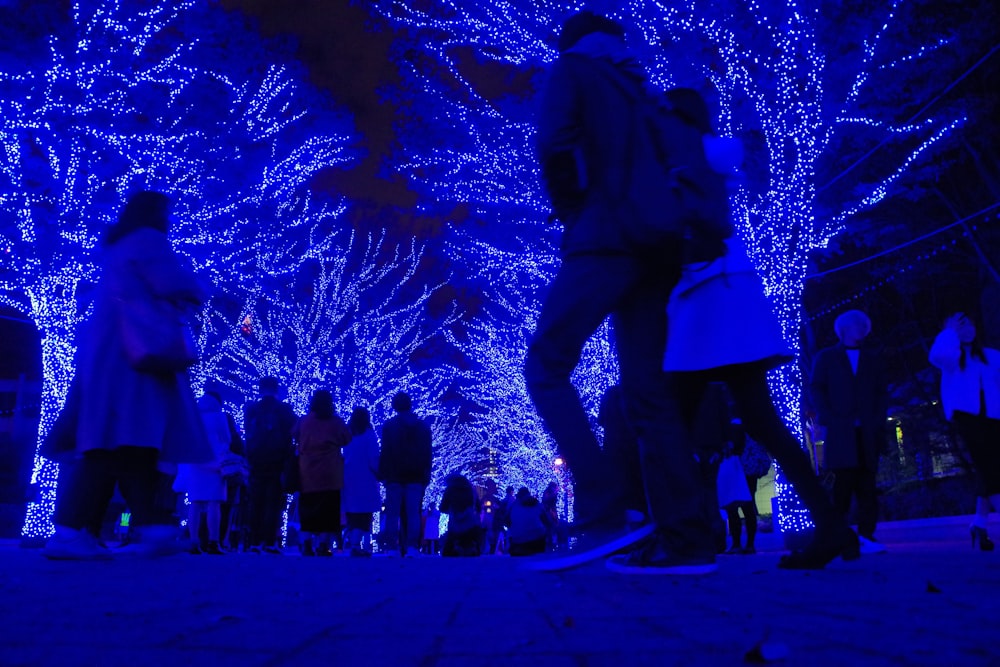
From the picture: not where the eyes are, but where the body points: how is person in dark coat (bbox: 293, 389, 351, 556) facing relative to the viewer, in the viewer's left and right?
facing away from the viewer

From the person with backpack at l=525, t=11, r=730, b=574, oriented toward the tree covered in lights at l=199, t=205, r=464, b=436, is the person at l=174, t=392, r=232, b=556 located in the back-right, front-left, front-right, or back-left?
front-left

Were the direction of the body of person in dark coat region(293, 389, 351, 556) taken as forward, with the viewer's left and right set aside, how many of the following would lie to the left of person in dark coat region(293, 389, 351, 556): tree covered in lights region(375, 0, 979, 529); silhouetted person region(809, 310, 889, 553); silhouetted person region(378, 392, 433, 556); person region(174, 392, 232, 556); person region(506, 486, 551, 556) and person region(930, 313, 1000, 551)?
1

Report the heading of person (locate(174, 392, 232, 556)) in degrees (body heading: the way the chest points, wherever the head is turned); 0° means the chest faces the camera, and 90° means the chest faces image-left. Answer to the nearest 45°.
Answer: approximately 180°

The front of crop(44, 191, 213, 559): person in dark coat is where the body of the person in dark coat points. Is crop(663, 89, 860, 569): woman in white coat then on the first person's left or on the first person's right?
on the first person's right

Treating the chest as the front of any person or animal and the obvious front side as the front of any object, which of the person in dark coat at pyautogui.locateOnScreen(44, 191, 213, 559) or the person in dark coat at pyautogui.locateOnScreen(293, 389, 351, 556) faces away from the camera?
the person in dark coat at pyautogui.locateOnScreen(293, 389, 351, 556)

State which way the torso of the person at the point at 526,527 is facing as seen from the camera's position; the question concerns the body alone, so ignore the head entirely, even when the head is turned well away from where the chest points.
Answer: away from the camera

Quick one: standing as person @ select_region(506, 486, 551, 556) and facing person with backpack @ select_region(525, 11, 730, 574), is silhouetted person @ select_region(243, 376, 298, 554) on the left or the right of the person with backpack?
right
